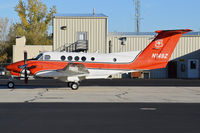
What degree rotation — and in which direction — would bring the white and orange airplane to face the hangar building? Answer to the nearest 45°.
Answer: approximately 90° to its right

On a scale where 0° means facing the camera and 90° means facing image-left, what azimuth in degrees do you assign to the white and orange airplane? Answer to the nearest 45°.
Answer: approximately 90°
